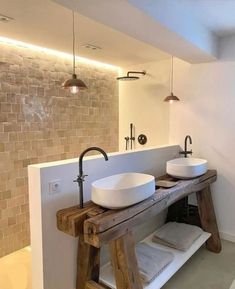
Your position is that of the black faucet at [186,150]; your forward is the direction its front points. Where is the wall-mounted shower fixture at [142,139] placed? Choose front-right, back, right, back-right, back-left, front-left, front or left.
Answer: back

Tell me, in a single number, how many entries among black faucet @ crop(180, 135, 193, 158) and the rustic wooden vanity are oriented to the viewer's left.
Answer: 0

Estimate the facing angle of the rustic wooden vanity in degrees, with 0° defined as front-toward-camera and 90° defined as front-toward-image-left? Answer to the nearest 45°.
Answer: approximately 315°

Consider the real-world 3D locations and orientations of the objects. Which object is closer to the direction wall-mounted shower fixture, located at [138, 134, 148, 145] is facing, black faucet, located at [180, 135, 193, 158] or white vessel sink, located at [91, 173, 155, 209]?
the white vessel sink

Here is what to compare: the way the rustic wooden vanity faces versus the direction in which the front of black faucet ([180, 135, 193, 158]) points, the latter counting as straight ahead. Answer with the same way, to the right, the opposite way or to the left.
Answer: the same way

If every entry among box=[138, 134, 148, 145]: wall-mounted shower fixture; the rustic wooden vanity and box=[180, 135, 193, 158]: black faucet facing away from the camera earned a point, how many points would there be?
0

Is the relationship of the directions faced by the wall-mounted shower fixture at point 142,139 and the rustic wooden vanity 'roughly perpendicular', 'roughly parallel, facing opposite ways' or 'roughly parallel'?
roughly perpendicular

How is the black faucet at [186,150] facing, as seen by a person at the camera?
facing the viewer and to the right of the viewer

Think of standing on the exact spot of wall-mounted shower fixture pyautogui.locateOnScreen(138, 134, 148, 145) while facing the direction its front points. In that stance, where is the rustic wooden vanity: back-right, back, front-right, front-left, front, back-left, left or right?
front-left

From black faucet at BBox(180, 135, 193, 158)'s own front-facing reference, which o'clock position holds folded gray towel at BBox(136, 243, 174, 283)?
The folded gray towel is roughly at 2 o'clock from the black faucet.

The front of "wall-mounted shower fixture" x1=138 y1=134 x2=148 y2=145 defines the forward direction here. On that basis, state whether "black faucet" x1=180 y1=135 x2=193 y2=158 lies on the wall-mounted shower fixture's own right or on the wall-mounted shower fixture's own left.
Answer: on the wall-mounted shower fixture's own left

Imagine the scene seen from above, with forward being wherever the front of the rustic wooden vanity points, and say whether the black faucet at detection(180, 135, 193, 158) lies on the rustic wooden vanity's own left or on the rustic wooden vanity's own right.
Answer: on the rustic wooden vanity's own left

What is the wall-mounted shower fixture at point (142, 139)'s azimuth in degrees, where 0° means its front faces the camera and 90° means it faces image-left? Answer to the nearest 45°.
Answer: approximately 45°

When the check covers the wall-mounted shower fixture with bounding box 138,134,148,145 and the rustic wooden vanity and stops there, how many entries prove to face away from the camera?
0
